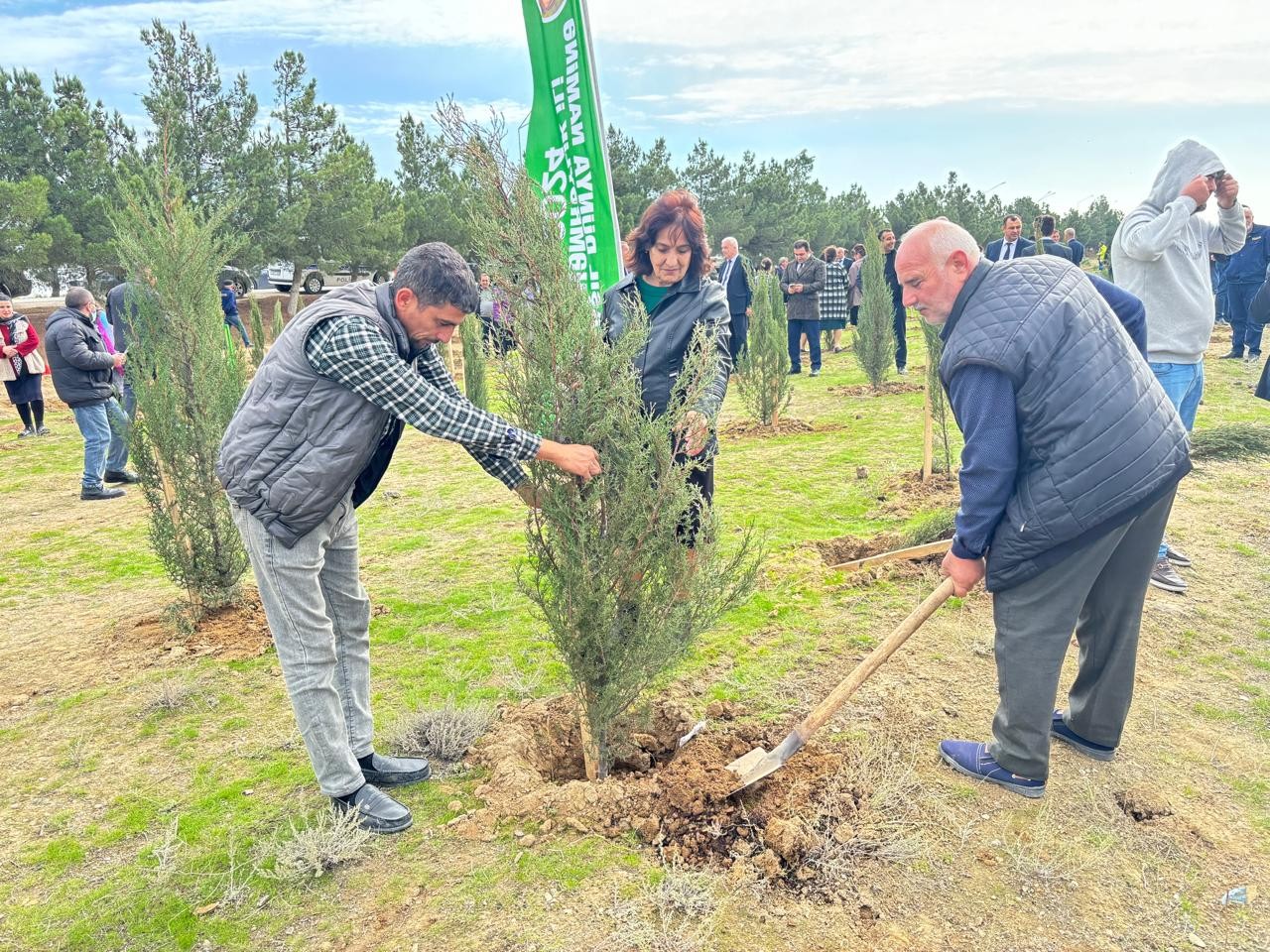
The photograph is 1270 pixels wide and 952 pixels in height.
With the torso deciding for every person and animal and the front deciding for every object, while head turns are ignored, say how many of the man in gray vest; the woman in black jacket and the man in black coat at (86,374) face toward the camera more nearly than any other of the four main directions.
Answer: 1

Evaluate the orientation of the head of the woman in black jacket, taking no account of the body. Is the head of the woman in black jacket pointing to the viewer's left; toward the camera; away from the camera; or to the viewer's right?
toward the camera

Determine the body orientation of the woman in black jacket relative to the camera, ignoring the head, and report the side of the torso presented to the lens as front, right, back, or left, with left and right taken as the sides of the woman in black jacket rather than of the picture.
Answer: front

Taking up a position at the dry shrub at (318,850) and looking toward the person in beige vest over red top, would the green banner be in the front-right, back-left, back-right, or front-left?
front-right

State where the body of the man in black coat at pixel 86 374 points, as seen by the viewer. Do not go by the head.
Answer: to the viewer's right

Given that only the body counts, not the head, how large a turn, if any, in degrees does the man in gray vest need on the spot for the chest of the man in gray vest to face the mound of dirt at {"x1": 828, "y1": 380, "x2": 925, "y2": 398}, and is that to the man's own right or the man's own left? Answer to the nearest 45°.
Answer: approximately 45° to the man's own left

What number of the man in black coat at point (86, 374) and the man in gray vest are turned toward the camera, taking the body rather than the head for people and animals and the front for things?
0

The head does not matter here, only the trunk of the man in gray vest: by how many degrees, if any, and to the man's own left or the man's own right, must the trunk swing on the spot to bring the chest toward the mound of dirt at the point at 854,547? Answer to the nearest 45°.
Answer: approximately 45° to the man's own left

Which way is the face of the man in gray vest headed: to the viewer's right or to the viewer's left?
to the viewer's right

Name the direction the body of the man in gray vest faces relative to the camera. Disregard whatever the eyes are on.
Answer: to the viewer's right

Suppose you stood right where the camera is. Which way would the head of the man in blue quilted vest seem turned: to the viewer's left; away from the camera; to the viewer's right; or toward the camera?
to the viewer's left
